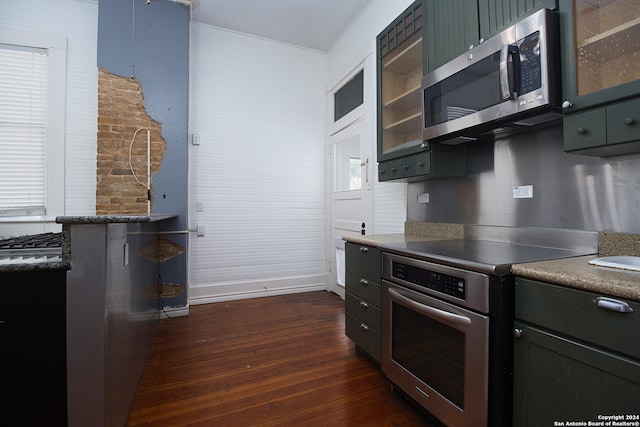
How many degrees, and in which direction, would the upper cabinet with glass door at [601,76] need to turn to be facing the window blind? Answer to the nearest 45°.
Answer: approximately 45° to its right

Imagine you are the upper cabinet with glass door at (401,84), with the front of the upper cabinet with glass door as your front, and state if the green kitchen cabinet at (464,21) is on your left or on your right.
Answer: on your left

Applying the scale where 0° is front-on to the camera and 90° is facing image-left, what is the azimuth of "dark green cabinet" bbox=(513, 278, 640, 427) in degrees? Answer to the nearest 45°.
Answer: approximately 45°

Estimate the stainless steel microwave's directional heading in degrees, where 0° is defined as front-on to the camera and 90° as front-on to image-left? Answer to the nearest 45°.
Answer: approximately 45°

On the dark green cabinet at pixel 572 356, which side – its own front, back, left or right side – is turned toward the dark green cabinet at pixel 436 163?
right

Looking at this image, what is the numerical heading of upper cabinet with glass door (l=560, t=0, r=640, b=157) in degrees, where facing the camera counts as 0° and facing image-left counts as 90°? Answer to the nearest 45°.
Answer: approximately 45°
